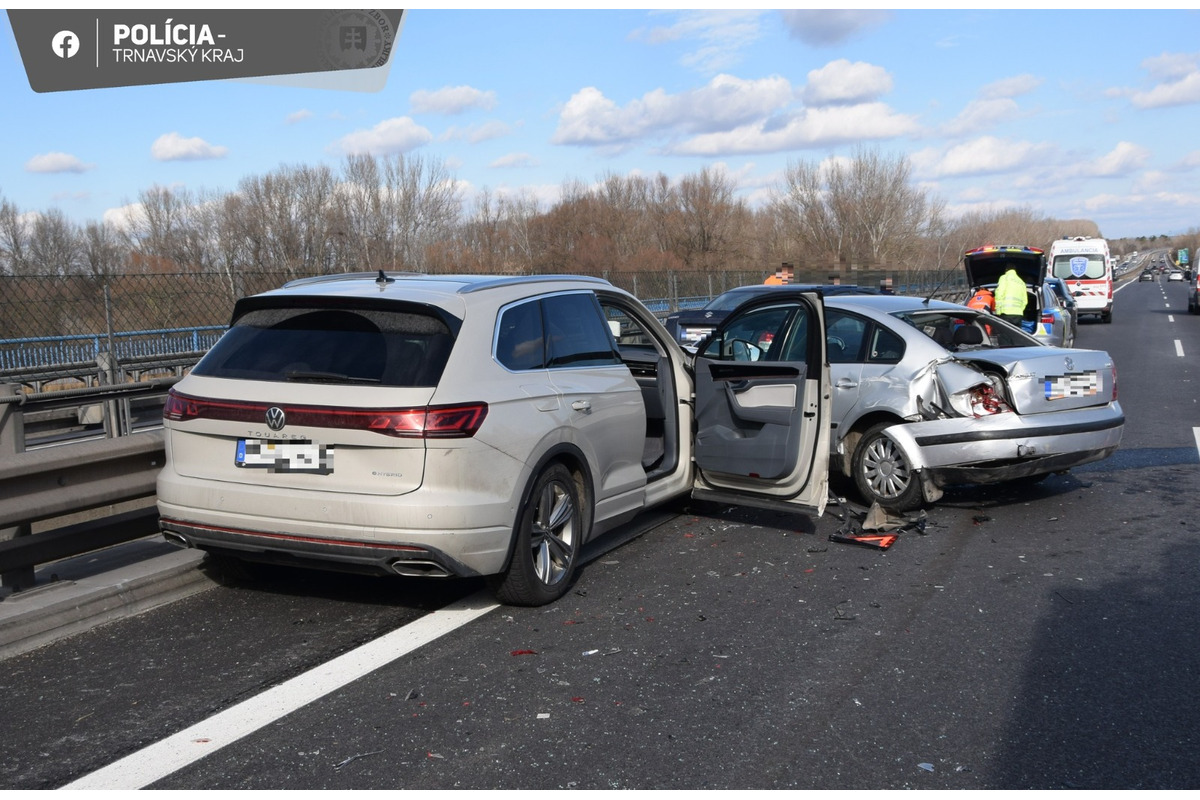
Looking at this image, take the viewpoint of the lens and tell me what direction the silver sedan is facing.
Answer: facing away from the viewer and to the left of the viewer

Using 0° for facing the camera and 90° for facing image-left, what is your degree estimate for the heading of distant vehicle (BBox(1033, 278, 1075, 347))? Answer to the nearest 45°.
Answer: approximately 180°

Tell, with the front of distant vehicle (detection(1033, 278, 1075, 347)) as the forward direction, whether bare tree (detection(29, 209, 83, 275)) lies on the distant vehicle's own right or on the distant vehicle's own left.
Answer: on the distant vehicle's own left

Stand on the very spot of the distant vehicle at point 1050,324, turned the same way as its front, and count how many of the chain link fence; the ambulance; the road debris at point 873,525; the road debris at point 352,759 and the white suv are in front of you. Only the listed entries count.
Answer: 1

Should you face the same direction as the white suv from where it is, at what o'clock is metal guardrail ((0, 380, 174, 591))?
The metal guardrail is roughly at 8 o'clock from the white suv.

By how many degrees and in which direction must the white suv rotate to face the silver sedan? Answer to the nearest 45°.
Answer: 0° — it already faces it

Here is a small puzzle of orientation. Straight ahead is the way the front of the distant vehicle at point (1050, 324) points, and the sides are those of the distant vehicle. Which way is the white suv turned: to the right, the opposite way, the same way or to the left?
the same way

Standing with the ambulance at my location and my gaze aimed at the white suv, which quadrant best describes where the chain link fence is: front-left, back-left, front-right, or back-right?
front-right

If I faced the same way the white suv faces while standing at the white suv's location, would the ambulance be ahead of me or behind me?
ahead
